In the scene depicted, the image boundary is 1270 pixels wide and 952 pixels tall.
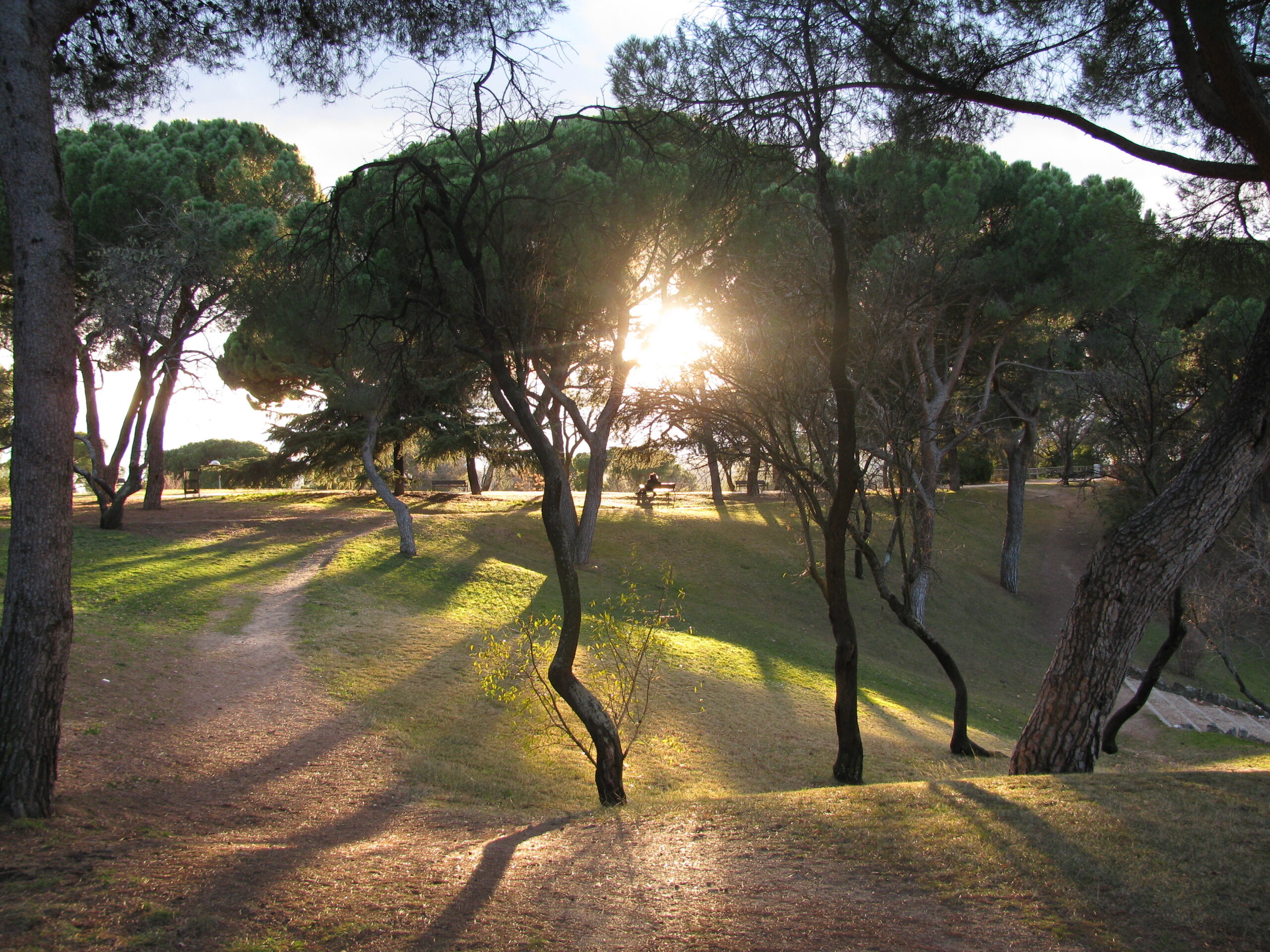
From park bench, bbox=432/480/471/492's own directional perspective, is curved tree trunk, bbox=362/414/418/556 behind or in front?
behind

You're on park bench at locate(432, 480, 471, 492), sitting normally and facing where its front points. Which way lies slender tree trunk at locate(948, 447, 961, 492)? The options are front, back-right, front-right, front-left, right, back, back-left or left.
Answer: right

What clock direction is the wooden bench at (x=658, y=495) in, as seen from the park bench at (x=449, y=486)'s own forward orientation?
The wooden bench is roughly at 4 o'clock from the park bench.

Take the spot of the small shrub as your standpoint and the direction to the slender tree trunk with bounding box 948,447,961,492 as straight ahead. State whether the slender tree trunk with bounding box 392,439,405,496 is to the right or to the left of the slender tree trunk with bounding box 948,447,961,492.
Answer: left

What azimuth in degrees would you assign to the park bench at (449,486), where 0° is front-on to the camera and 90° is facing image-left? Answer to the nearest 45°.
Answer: approximately 180°
